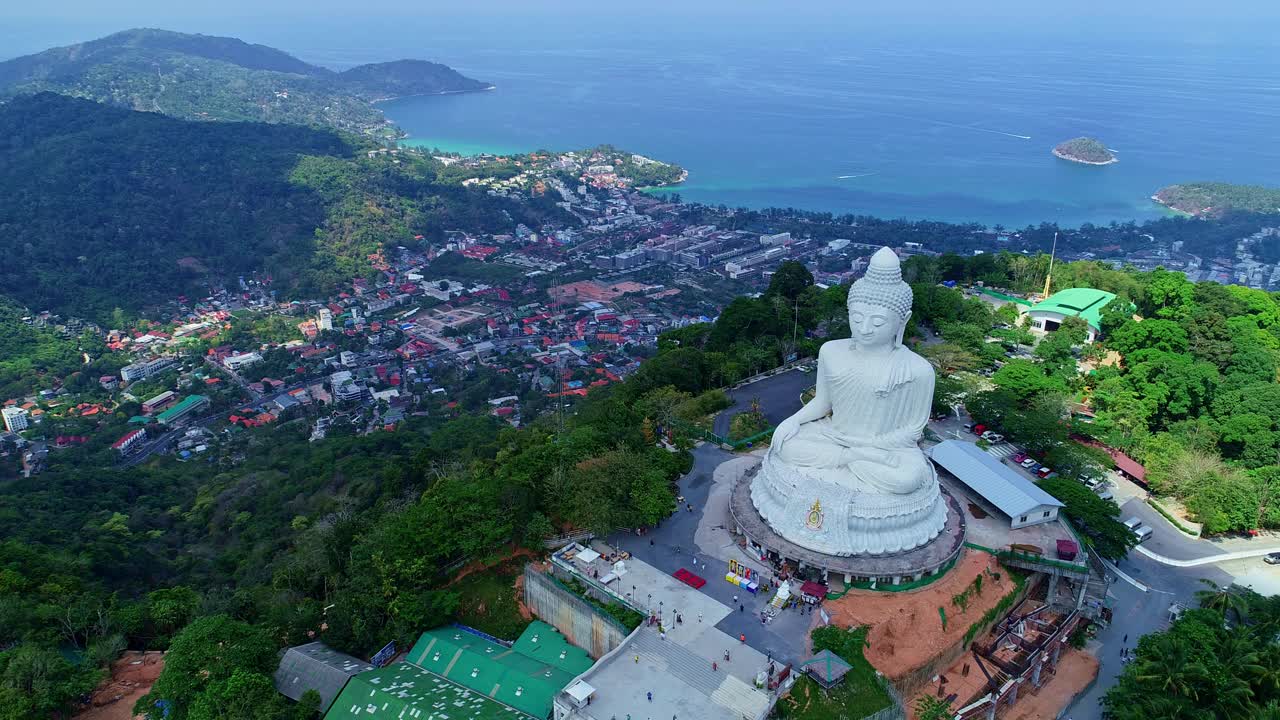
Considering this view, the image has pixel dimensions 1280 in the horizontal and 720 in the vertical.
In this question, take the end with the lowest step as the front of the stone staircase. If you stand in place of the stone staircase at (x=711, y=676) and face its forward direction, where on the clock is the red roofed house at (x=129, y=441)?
The red roofed house is roughly at 3 o'clock from the stone staircase.

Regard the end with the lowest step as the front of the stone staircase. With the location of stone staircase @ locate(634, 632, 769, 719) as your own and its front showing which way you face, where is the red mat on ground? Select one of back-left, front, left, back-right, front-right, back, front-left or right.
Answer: back-right

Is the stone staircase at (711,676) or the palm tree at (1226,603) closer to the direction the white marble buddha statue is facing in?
the stone staircase

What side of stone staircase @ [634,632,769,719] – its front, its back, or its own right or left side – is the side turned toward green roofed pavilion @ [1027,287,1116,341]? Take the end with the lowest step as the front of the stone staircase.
back

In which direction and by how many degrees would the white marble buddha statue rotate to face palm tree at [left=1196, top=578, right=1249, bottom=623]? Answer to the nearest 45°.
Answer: approximately 135° to its left

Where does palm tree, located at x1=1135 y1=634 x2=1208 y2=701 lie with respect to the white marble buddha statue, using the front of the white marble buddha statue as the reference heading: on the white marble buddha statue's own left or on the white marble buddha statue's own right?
on the white marble buddha statue's own left

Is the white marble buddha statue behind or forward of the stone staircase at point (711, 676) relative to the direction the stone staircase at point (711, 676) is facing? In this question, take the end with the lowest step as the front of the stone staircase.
behind

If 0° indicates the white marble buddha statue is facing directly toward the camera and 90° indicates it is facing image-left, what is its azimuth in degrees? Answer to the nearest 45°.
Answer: approximately 45°

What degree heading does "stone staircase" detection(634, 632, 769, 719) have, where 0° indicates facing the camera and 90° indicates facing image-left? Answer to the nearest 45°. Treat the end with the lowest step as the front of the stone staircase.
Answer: approximately 45°

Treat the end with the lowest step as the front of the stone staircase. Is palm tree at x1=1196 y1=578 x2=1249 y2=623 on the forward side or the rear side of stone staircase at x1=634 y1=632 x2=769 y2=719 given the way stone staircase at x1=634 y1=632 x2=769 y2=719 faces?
on the rear side
